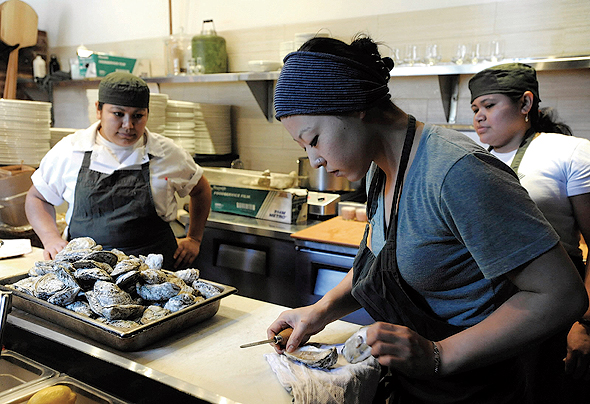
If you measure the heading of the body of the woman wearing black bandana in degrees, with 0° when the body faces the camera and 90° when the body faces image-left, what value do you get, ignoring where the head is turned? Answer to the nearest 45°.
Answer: approximately 45°

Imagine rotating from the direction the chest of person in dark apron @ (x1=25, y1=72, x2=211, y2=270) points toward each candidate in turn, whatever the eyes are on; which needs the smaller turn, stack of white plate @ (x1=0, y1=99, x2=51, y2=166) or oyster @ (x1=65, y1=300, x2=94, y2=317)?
the oyster

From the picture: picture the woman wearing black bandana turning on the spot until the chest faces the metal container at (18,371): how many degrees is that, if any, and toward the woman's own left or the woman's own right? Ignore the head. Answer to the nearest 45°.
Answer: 0° — they already face it

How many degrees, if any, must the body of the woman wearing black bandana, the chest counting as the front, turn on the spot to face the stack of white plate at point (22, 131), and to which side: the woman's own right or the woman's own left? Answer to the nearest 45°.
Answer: approximately 45° to the woman's own right

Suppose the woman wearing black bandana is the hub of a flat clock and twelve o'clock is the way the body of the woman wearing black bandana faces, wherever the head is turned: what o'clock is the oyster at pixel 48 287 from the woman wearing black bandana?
The oyster is roughly at 12 o'clock from the woman wearing black bandana.

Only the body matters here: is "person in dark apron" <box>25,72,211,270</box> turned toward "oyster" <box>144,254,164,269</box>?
yes

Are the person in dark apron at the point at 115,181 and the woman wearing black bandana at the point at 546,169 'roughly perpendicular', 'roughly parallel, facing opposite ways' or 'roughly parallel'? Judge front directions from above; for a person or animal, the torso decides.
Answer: roughly perpendicular

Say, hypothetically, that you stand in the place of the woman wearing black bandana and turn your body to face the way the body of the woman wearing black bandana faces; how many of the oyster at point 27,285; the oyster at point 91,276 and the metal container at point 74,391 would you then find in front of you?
3
